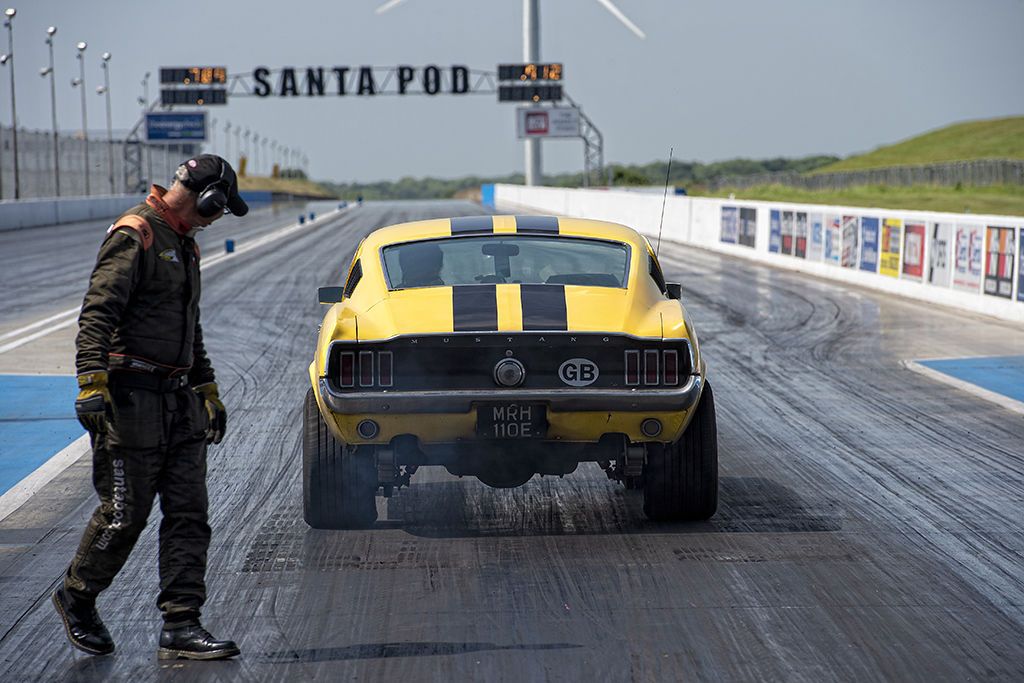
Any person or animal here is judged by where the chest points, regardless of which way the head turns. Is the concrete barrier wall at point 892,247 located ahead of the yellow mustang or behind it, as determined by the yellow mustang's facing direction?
ahead

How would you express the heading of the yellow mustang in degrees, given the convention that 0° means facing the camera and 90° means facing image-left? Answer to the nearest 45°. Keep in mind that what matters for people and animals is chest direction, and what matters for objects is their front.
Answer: approximately 180°
